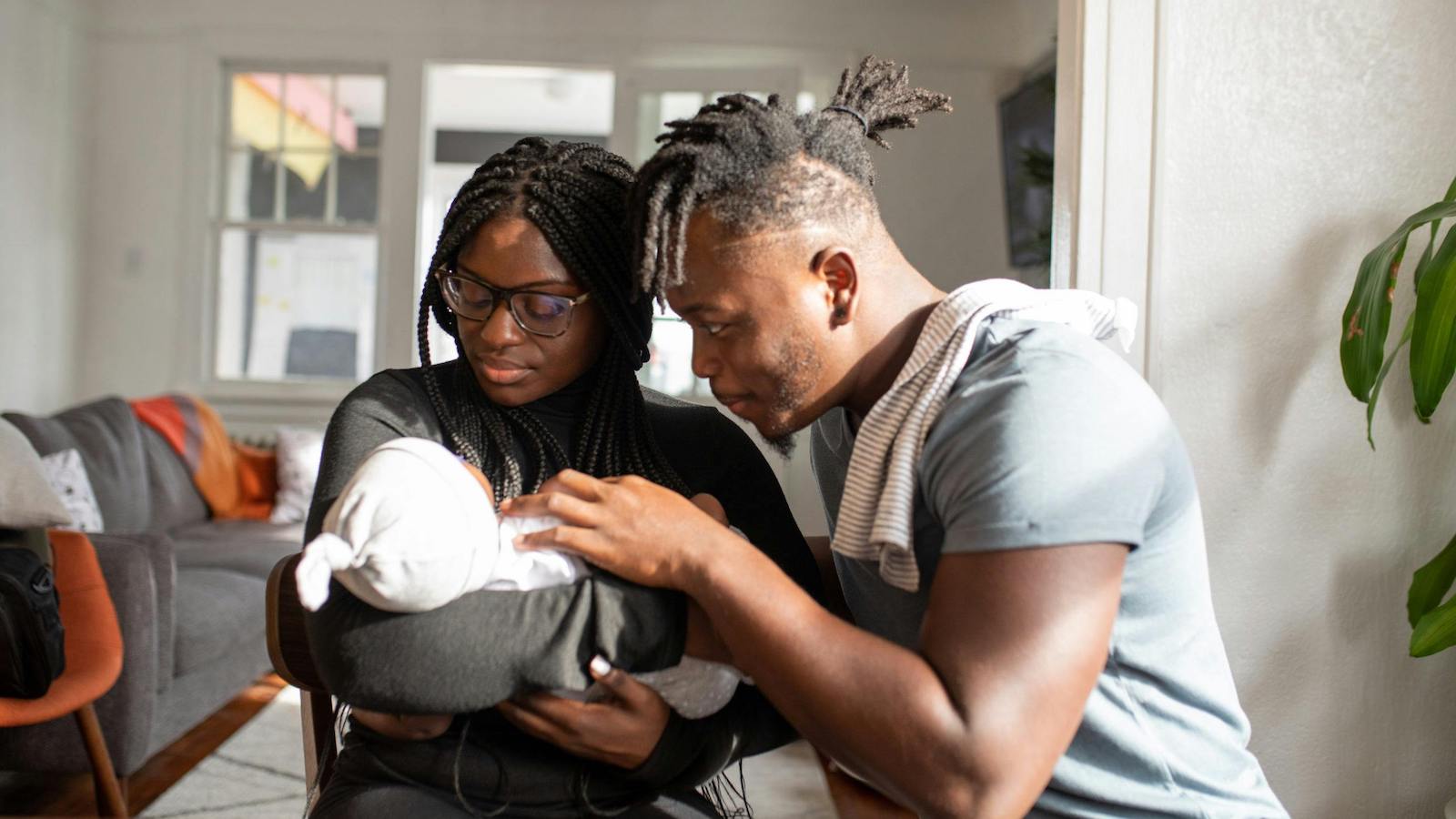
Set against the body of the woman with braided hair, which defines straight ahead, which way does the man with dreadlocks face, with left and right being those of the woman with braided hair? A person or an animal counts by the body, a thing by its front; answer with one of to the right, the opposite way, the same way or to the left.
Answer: to the right

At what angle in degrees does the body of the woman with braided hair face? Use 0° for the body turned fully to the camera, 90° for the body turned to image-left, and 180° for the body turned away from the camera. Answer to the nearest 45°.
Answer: approximately 0°

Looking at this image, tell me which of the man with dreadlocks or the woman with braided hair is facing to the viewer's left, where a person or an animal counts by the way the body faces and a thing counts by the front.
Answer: the man with dreadlocks

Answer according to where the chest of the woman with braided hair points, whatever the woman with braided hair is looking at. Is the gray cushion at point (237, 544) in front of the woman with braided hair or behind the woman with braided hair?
behind

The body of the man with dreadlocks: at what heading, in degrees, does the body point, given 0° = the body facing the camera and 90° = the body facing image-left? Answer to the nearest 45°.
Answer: approximately 90°

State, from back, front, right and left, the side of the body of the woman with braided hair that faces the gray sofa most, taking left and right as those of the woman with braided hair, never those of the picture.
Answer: back
